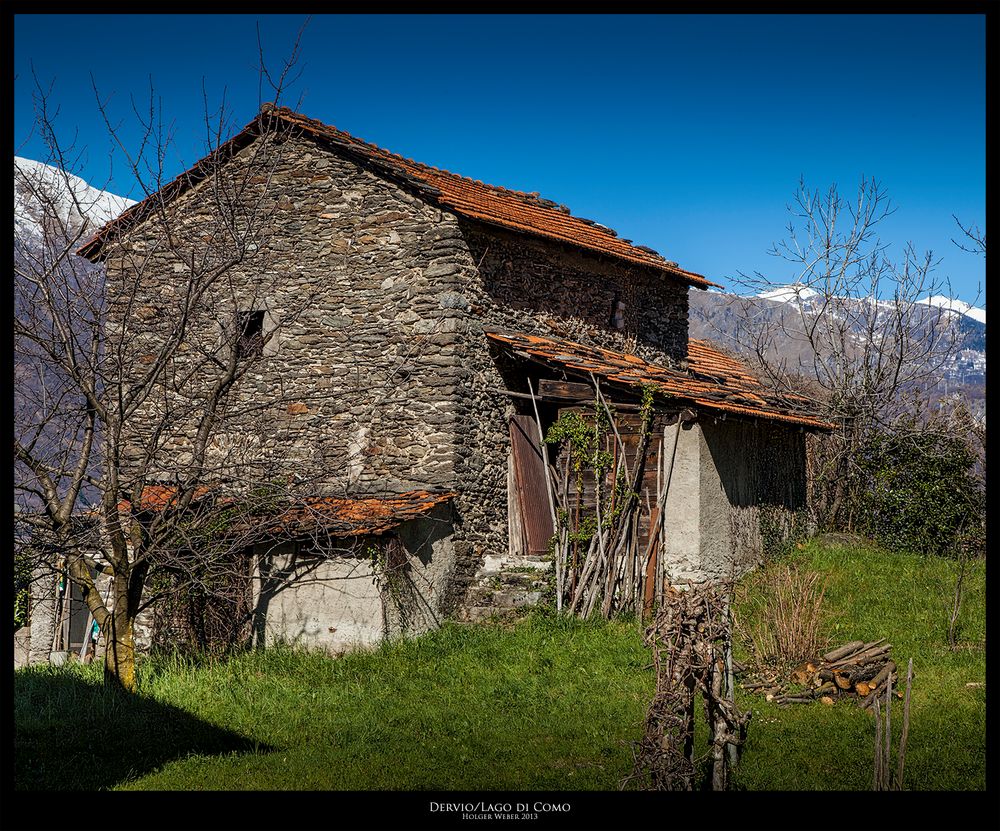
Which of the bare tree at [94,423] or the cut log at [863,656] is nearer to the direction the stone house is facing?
the cut log

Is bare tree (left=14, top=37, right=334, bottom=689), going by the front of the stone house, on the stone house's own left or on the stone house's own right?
on the stone house's own right

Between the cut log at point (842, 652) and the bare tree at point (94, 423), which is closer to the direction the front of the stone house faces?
the cut log

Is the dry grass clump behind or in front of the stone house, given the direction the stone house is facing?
in front

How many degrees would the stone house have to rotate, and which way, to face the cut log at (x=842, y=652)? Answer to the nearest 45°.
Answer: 0° — it already faces it

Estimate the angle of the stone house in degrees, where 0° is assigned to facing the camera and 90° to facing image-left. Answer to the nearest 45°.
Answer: approximately 315°

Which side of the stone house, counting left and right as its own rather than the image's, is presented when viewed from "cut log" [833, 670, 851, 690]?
front

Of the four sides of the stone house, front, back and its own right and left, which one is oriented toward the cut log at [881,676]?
front
